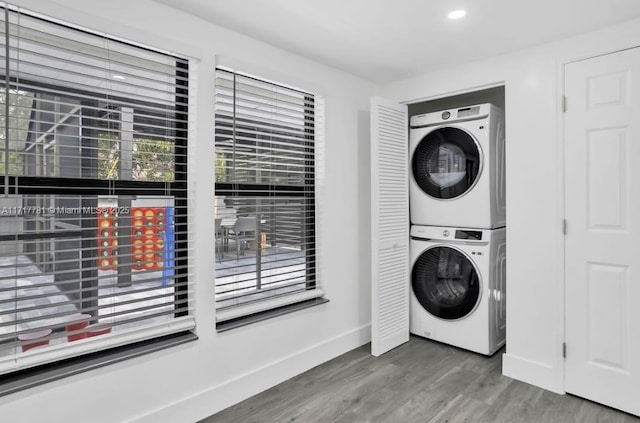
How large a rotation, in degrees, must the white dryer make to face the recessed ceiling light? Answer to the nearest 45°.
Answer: approximately 45° to its left

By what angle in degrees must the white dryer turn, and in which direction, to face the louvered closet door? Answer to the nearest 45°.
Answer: approximately 45° to its right

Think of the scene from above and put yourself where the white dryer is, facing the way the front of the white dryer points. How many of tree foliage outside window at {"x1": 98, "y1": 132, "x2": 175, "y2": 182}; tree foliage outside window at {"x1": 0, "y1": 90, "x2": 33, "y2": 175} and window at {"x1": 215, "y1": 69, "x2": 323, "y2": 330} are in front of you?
3

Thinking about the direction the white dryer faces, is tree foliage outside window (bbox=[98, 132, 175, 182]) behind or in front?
in front

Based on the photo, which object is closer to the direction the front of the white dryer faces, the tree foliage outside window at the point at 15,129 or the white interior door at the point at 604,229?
the tree foliage outside window

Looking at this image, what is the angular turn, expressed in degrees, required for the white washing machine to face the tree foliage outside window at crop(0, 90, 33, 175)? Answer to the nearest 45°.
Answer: approximately 90° to its right

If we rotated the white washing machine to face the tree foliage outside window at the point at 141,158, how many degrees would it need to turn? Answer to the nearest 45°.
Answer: approximately 90° to its right

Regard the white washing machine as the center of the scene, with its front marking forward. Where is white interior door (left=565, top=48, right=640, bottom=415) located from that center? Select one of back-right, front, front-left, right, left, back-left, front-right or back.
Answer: left

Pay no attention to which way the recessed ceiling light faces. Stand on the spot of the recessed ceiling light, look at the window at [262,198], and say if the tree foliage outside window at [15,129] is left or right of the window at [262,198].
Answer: left

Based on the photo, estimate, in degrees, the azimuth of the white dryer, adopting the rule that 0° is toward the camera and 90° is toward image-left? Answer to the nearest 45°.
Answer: approximately 45°

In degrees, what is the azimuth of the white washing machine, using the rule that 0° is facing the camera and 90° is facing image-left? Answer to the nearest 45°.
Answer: approximately 45°
